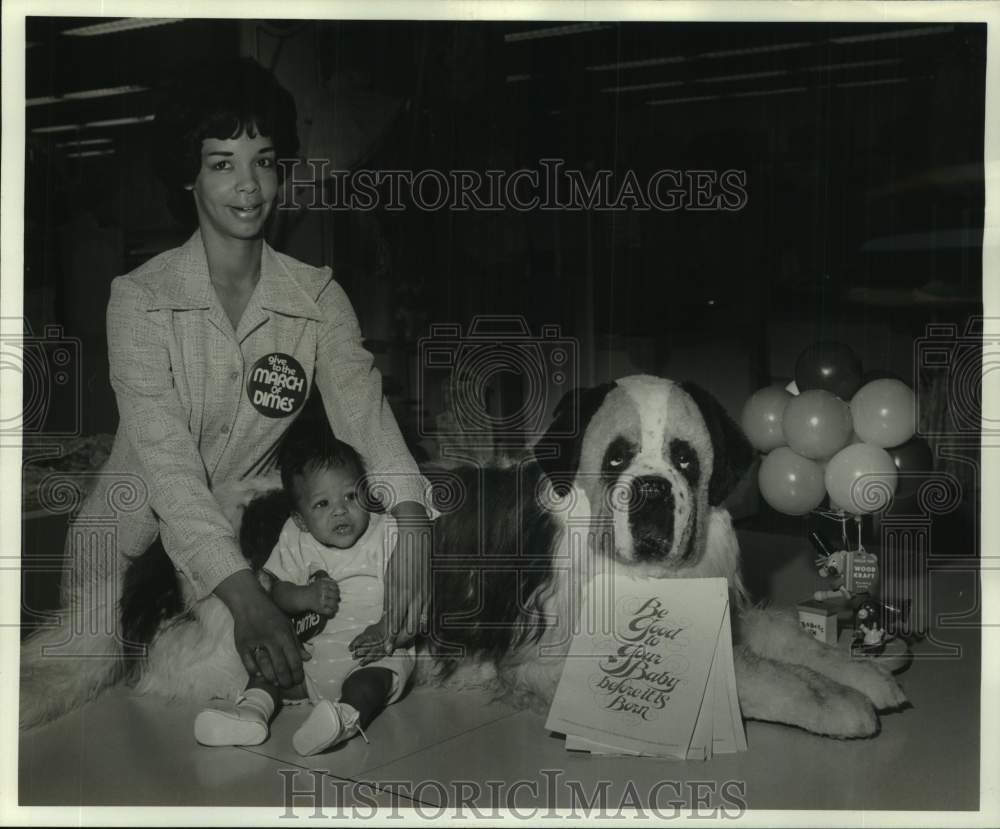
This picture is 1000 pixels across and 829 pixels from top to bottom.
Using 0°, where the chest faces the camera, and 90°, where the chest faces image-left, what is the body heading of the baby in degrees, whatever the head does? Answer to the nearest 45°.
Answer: approximately 0°

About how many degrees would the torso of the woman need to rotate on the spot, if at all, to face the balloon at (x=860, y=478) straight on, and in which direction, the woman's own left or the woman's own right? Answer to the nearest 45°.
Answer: approximately 90° to the woman's own left

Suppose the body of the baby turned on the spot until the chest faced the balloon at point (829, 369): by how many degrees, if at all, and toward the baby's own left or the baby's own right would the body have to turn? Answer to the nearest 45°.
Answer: approximately 90° to the baby's own left

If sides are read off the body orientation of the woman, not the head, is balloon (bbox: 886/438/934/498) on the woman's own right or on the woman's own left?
on the woman's own left

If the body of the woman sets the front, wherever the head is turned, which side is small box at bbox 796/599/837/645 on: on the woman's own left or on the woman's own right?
on the woman's own left

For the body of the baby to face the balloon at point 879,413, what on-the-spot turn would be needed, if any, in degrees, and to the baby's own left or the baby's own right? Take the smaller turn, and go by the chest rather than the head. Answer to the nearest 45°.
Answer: approximately 90° to the baby's own left

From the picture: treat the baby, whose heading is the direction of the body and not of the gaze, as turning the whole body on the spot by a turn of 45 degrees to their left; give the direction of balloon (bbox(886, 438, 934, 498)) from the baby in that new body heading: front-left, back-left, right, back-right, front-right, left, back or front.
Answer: front-left
